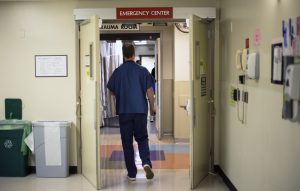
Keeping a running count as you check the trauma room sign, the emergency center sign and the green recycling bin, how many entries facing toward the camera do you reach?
3

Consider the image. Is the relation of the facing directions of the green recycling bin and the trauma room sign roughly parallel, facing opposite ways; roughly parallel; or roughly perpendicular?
roughly parallel

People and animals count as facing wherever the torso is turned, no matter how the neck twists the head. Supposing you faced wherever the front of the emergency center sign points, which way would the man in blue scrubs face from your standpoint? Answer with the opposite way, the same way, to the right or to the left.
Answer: the opposite way

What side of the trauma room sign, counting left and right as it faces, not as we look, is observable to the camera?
front

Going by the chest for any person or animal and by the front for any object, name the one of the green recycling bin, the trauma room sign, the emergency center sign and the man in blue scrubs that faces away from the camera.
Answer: the man in blue scrubs

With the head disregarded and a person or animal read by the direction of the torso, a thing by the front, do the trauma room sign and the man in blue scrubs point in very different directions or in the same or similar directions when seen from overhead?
very different directions

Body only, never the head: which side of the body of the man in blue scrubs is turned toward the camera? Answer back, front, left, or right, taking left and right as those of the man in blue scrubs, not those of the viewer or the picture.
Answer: back

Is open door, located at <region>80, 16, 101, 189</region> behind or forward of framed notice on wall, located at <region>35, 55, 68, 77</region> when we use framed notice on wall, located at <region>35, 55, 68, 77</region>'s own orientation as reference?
forward

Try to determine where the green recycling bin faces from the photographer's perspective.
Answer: facing the viewer

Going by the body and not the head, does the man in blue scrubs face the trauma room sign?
yes

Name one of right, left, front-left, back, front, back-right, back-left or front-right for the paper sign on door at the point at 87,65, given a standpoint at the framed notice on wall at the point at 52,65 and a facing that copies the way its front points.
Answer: front-left

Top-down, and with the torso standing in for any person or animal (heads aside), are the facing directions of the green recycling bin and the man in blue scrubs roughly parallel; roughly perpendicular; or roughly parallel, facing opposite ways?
roughly parallel, facing opposite ways
